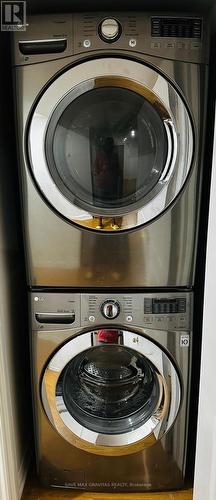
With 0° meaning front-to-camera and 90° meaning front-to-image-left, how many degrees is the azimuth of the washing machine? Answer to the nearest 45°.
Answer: approximately 0°

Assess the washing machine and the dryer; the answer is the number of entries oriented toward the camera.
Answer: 2

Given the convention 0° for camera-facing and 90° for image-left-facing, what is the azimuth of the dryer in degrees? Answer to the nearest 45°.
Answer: approximately 0°
